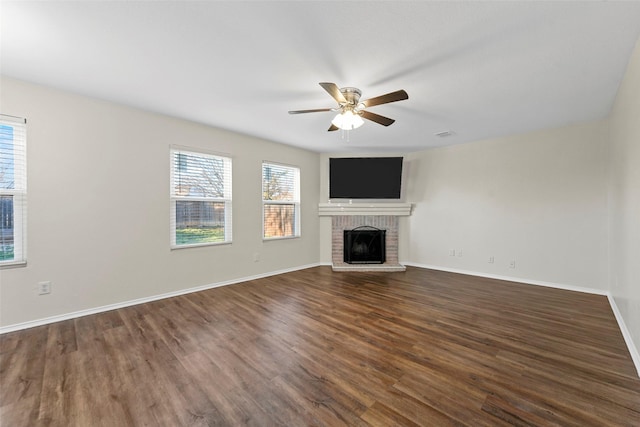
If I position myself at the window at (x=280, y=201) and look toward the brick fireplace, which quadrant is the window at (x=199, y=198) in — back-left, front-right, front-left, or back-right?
back-right

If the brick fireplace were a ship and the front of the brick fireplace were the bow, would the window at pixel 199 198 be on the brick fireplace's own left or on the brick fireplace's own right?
on the brick fireplace's own right

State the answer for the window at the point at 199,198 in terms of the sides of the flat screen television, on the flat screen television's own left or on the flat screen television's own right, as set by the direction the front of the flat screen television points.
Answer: on the flat screen television's own right

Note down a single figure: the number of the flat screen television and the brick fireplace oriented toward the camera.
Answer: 2

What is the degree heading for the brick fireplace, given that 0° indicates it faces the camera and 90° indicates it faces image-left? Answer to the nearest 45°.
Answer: approximately 0°

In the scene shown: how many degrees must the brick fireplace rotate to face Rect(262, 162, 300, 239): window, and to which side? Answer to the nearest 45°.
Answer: approximately 45° to its right

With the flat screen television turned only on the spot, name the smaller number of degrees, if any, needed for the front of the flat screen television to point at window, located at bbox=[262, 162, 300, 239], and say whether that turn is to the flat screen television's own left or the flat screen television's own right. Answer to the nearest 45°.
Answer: approximately 90° to the flat screen television's own right

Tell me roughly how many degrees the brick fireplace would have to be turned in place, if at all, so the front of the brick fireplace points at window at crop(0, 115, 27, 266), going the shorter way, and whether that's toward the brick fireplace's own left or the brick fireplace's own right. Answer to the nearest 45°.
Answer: approximately 45° to the brick fireplace's own right
